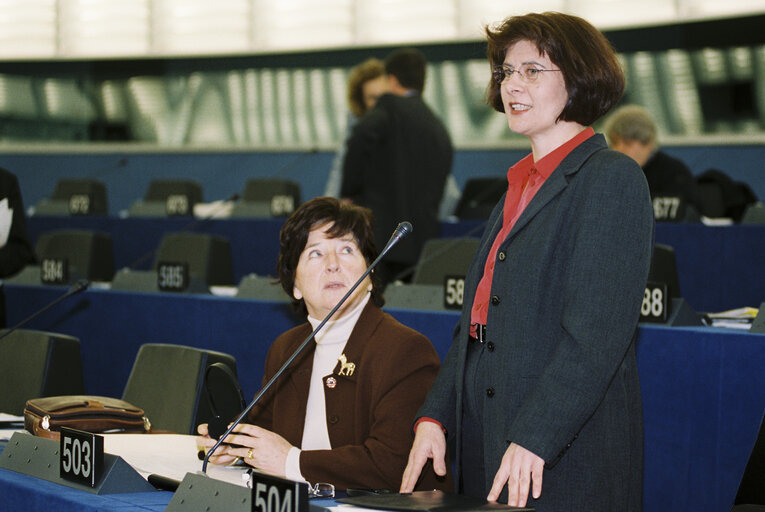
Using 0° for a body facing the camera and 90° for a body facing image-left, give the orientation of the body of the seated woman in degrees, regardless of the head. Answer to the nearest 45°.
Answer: approximately 45°

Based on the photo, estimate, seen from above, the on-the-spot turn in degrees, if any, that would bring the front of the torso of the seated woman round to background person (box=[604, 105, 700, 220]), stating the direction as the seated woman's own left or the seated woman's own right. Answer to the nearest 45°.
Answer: approximately 180°

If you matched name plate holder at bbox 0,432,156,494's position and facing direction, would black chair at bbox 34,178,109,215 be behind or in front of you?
behind

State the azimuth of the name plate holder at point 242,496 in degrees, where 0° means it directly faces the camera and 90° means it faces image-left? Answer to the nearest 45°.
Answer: approximately 45°

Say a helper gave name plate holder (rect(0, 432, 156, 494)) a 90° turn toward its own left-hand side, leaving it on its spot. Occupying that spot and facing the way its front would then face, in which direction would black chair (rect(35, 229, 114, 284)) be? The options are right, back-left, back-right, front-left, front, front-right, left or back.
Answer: back-left

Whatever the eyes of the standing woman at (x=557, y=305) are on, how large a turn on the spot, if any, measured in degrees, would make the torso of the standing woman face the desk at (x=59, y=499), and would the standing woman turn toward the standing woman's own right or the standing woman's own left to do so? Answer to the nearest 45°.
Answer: approximately 45° to the standing woman's own right

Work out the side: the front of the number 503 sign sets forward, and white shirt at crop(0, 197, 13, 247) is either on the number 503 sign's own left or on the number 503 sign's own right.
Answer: on the number 503 sign's own right

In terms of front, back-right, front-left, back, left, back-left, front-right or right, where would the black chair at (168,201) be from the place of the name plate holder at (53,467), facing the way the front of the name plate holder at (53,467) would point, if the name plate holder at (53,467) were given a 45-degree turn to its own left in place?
back

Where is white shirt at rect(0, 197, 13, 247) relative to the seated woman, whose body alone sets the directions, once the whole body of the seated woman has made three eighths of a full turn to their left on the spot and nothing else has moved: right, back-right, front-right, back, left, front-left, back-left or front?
back-left
